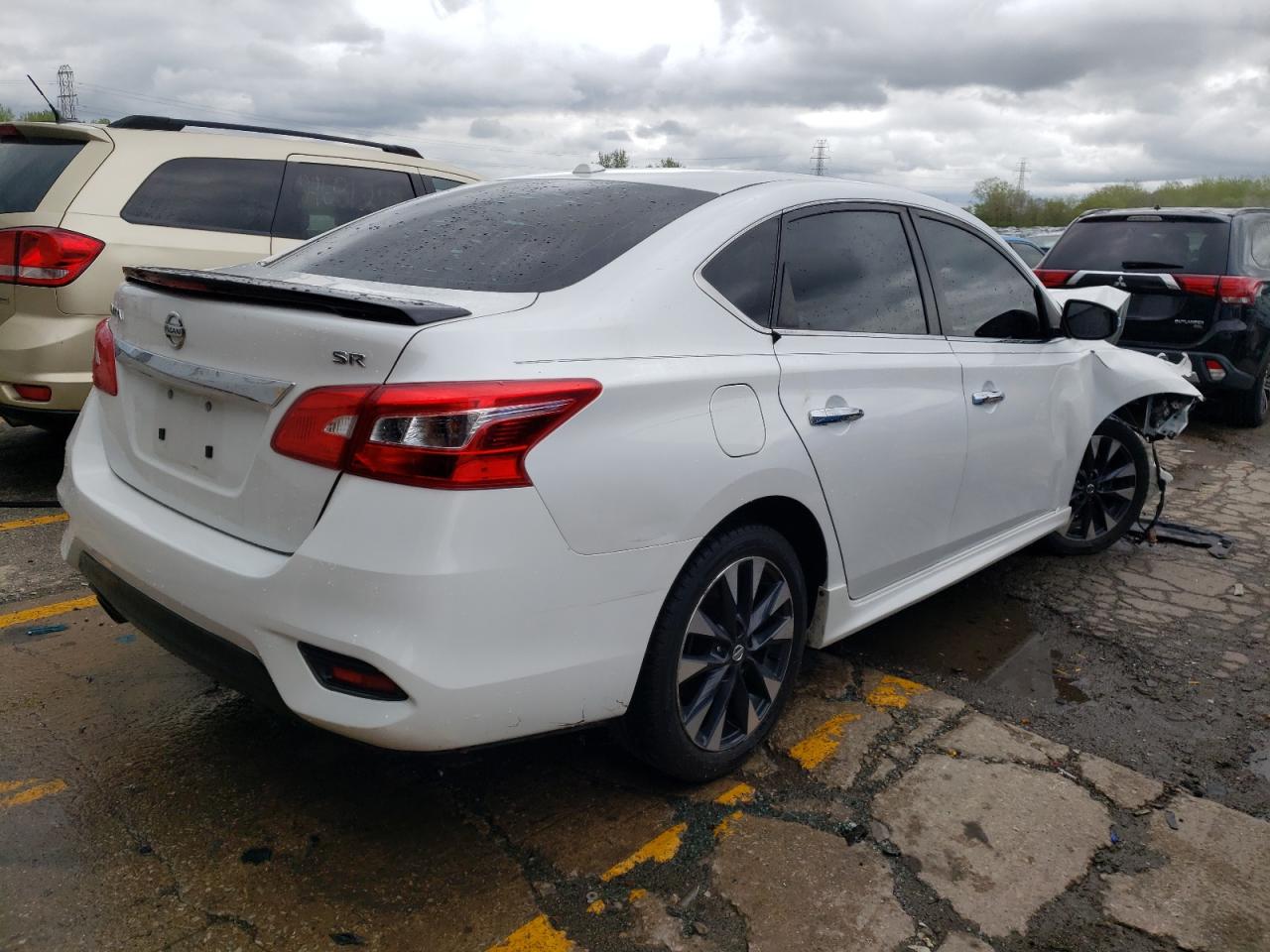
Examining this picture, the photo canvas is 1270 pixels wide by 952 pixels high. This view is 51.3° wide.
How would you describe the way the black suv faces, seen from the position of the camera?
facing away from the viewer and to the right of the viewer

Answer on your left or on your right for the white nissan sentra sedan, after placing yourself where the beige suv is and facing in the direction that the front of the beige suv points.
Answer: on your right

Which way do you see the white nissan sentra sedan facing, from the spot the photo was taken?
facing away from the viewer and to the right of the viewer

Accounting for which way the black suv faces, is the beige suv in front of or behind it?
behind

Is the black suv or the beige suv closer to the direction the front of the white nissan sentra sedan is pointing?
the black suv

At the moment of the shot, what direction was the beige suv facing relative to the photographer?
facing away from the viewer and to the right of the viewer

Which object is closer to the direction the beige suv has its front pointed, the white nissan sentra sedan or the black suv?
the black suv

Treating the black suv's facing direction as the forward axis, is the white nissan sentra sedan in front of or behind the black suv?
behind

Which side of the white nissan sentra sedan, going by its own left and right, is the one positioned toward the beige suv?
left
